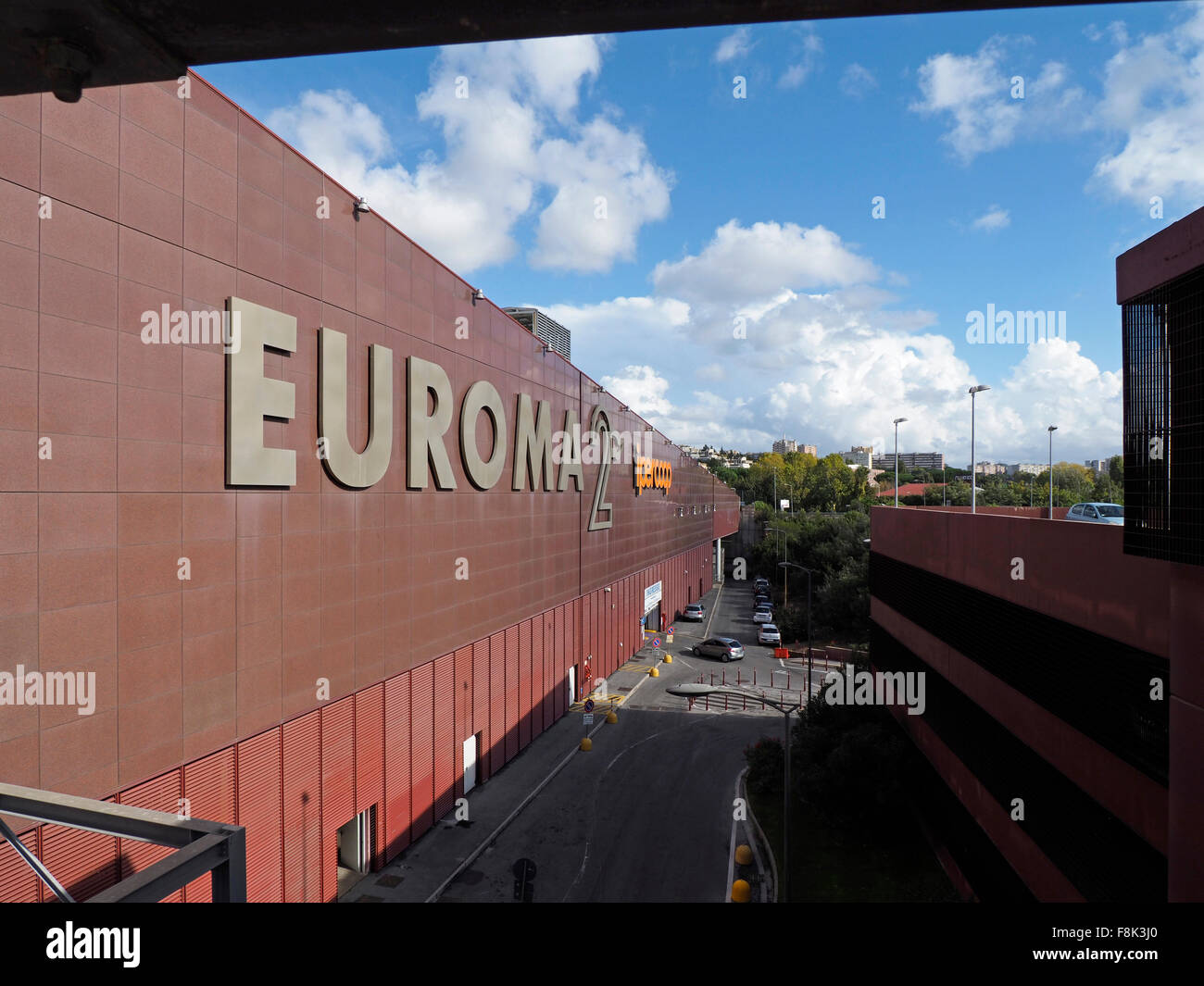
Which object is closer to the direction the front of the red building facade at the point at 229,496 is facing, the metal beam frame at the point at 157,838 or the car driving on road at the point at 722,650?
the metal beam frame

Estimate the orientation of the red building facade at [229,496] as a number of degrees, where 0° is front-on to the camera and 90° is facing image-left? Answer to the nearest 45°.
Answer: approximately 315°

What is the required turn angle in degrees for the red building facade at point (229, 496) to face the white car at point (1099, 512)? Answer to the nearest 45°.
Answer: approximately 45° to its left

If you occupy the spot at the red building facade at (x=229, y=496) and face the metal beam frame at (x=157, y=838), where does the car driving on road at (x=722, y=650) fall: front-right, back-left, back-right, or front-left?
back-left

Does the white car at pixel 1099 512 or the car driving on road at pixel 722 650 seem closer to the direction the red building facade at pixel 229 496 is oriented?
the white car

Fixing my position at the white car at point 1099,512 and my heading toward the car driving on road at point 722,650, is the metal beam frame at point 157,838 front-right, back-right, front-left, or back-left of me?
back-left

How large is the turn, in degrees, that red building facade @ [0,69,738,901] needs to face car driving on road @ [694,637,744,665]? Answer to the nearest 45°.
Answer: approximately 90° to its left

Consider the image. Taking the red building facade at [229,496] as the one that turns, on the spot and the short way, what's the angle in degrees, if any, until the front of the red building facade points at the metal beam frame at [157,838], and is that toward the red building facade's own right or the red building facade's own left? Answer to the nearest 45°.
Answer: approximately 45° to the red building facade's own right

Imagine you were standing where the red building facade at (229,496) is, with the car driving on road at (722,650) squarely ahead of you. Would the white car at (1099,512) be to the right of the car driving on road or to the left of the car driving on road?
right

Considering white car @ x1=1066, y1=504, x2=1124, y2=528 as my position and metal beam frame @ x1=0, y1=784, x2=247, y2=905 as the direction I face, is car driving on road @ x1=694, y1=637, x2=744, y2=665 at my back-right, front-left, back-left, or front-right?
back-right
